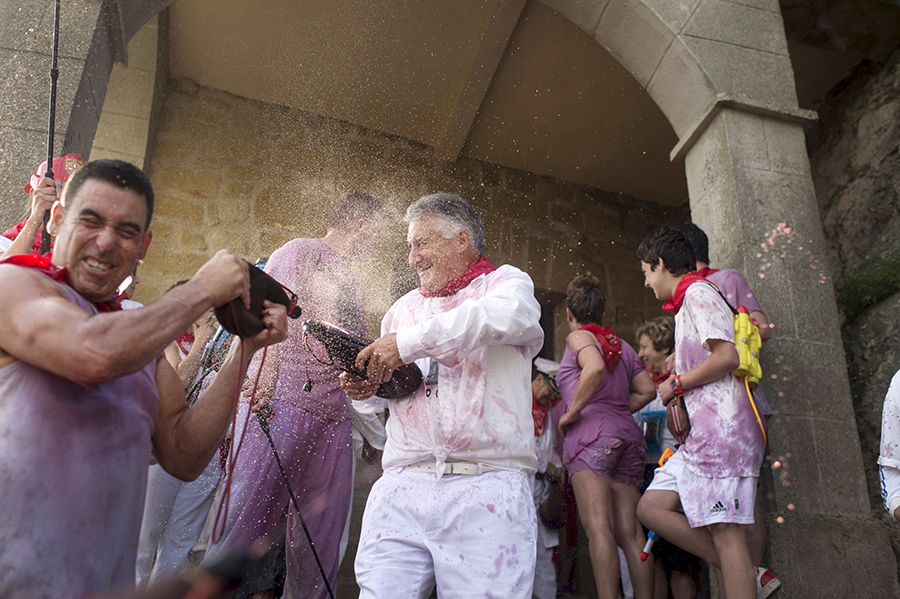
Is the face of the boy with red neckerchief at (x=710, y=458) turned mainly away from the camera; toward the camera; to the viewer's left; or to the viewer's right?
to the viewer's left

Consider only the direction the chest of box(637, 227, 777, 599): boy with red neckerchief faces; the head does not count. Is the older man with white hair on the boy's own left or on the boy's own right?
on the boy's own left

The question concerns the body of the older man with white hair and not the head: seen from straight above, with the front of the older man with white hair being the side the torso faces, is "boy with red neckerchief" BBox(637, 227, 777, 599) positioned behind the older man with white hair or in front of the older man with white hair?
behind

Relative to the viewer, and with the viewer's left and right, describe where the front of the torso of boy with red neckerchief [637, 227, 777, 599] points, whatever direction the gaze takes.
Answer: facing to the left of the viewer

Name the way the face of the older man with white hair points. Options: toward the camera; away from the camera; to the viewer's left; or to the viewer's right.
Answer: to the viewer's left

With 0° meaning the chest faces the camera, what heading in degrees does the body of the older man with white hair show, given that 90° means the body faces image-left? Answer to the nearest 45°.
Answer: approximately 45°
